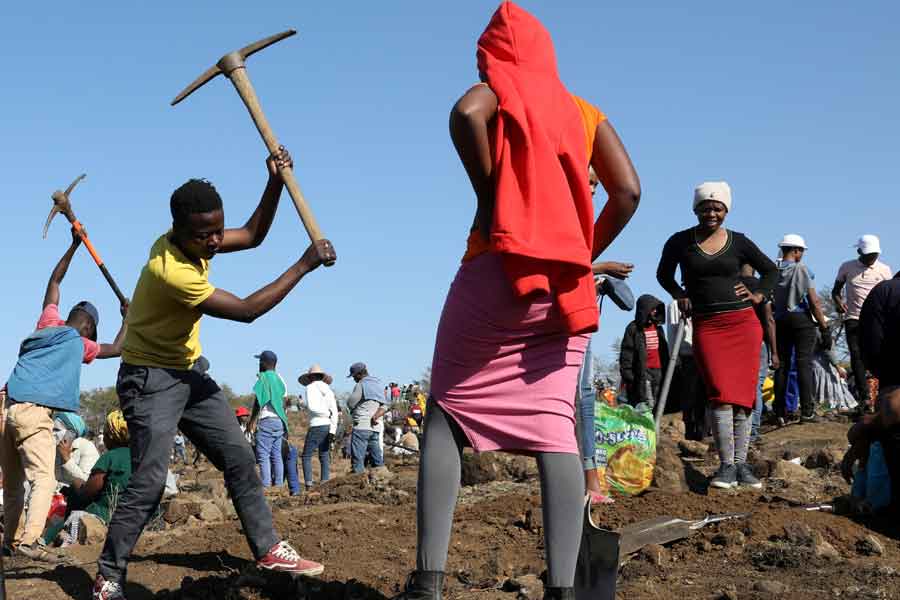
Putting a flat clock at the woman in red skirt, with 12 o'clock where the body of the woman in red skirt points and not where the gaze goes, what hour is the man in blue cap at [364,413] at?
The man in blue cap is roughly at 5 o'clock from the woman in red skirt.

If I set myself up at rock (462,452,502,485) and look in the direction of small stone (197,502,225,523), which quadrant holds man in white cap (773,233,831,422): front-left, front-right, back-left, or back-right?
back-right

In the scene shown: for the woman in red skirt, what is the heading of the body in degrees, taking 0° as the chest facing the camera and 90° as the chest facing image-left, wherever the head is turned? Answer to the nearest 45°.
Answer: approximately 0°

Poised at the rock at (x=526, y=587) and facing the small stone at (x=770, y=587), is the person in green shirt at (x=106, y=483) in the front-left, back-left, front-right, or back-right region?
back-left

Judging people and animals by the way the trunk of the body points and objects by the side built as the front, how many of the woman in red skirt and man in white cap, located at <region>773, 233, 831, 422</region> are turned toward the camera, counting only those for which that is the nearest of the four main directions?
1

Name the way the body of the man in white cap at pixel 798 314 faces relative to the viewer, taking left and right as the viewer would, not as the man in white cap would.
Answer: facing away from the viewer and to the right of the viewer

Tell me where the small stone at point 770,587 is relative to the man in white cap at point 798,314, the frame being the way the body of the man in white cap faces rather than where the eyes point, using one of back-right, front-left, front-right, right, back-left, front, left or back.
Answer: back-right
